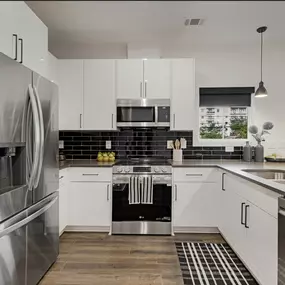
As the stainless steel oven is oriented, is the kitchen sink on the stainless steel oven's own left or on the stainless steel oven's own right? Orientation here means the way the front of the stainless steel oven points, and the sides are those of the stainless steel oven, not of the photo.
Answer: on the stainless steel oven's own left

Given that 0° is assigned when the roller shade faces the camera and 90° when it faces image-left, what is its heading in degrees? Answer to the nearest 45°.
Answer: approximately 0°

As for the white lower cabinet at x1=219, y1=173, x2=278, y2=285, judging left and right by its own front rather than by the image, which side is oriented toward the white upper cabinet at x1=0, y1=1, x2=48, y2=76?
front

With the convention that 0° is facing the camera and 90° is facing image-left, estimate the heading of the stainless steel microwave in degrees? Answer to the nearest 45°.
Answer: approximately 0°

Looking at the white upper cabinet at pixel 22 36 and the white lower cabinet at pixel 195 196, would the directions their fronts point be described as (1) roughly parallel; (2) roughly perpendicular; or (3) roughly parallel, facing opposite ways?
roughly perpendicular

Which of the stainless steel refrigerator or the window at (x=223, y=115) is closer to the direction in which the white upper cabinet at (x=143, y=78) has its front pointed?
the stainless steel refrigerator

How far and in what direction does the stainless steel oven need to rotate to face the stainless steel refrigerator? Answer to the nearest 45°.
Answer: approximately 45° to its right

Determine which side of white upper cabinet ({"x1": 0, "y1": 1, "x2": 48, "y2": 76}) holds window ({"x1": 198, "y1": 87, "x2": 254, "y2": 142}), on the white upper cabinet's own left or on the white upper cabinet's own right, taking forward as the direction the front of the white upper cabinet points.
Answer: on the white upper cabinet's own left
